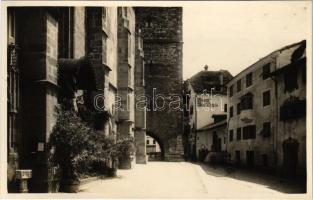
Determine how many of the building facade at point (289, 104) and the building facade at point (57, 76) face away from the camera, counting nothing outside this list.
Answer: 0

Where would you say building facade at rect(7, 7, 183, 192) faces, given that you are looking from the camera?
facing the viewer and to the right of the viewer

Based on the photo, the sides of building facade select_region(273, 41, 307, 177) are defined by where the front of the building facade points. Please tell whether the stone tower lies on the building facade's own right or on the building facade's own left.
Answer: on the building facade's own right

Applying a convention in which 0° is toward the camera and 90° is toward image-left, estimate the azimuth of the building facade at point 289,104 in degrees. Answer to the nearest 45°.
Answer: approximately 45°

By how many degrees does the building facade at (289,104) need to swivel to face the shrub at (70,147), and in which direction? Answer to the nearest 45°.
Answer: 0° — it already faces it
